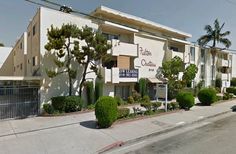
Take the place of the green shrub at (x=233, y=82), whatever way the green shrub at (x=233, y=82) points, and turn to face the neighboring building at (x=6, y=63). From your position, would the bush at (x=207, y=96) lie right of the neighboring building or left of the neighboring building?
left

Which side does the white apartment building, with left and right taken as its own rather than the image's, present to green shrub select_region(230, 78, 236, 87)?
left

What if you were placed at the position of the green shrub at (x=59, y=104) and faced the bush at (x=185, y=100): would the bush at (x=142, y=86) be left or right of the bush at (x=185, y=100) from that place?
left

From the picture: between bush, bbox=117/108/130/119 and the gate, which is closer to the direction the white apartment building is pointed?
the bush

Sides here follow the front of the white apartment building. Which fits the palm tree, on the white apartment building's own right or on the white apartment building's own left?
on the white apartment building's own left

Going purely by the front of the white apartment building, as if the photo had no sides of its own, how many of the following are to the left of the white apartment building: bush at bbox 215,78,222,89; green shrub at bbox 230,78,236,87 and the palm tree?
3

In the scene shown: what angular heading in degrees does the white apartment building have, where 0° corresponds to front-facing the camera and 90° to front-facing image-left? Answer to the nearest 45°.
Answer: approximately 315°

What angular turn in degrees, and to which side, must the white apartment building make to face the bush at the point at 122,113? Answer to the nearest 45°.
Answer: approximately 45° to its right

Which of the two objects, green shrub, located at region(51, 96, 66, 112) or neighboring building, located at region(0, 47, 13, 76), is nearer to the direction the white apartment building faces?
the green shrub

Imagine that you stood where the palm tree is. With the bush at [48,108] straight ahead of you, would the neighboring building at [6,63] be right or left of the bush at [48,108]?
right

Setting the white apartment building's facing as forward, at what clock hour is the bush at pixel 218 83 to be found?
The bush is roughly at 9 o'clock from the white apartment building.
